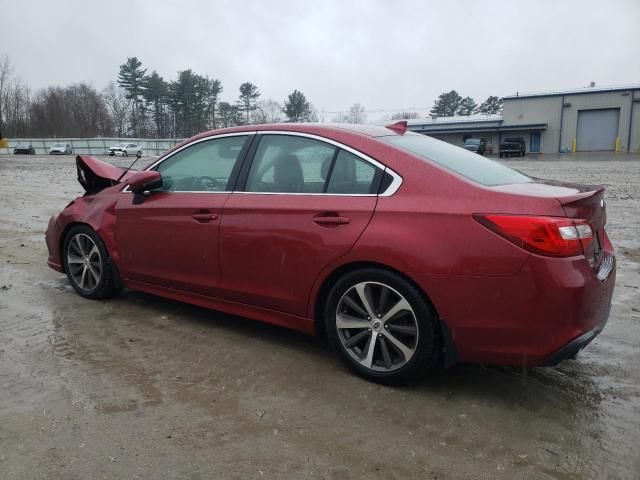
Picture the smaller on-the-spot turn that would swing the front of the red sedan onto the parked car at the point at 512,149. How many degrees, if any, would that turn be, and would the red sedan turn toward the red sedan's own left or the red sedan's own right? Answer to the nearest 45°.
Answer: approximately 45° to the red sedan's own right

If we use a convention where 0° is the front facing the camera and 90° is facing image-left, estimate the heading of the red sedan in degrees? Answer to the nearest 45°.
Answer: approximately 135°
